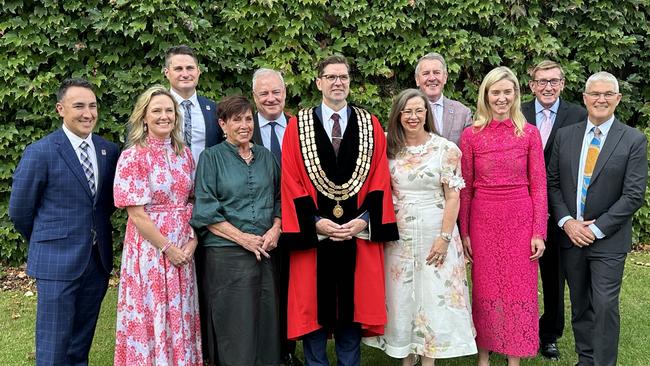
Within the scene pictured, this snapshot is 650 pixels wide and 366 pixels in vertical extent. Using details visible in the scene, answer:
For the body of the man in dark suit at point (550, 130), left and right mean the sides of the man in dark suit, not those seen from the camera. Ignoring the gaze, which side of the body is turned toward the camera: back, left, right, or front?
front

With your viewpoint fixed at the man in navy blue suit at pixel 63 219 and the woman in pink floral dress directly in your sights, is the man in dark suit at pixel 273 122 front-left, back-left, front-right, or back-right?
front-left

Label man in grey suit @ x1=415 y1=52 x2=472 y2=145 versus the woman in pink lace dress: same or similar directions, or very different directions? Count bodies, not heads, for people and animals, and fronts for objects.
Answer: same or similar directions

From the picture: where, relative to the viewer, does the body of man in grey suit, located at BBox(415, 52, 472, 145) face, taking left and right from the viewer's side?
facing the viewer

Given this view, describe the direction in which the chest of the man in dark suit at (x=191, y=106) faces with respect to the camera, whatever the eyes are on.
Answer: toward the camera

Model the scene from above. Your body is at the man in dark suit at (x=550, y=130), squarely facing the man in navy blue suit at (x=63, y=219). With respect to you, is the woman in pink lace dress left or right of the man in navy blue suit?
left

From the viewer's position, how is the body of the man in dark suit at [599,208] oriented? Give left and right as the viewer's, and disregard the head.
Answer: facing the viewer and to the left of the viewer

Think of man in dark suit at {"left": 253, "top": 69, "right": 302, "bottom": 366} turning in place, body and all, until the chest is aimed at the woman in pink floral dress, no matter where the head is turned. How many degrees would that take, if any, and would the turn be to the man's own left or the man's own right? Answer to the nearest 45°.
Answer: approximately 45° to the man's own right

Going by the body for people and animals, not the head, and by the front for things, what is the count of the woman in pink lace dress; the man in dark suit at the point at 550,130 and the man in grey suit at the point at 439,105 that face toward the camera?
3

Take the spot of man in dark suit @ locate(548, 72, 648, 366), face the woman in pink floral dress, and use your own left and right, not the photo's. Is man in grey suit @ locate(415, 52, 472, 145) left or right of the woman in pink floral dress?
right
